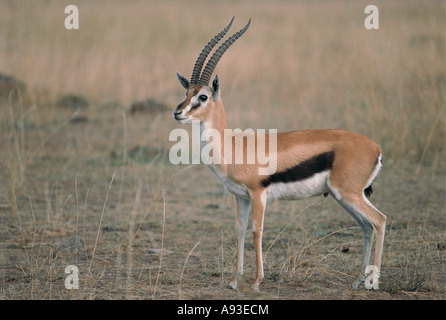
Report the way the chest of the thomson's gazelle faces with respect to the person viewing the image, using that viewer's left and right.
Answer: facing to the left of the viewer
